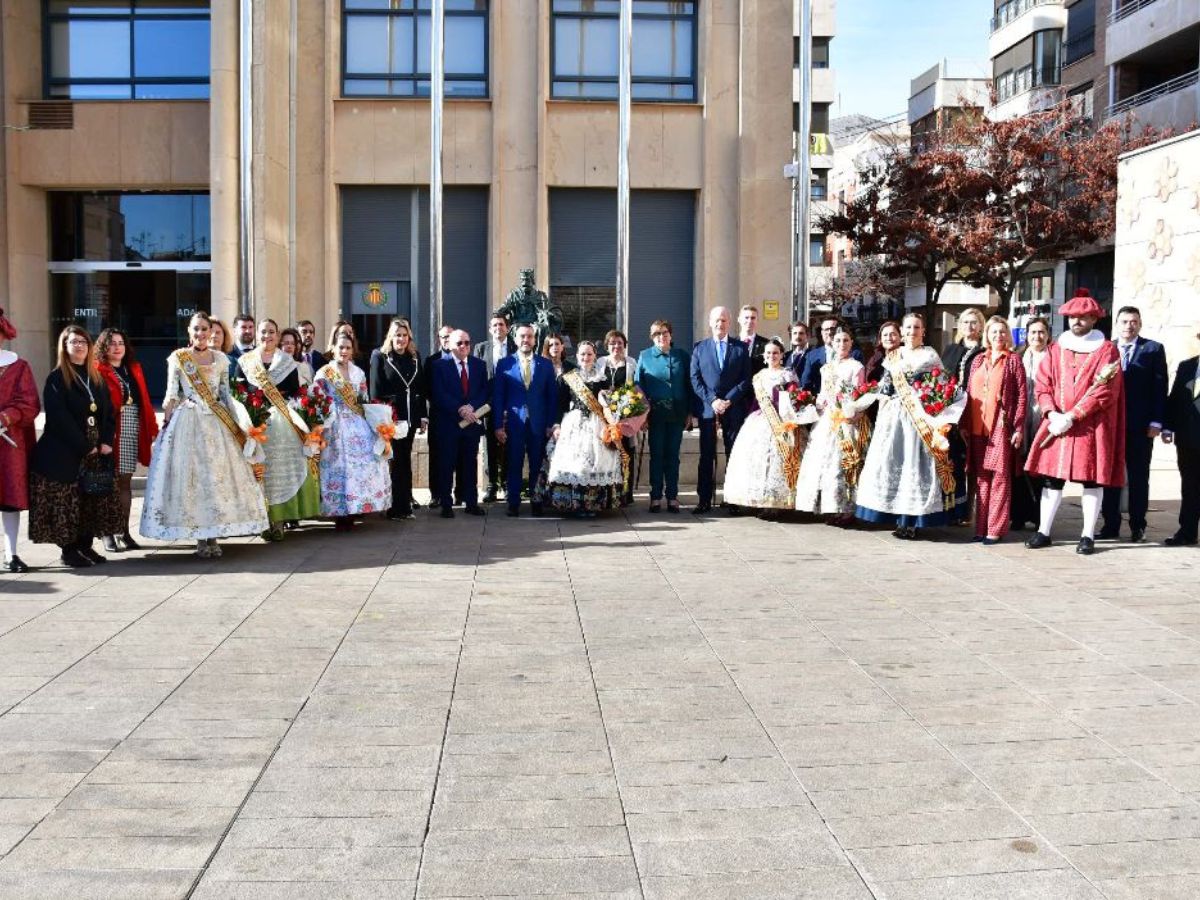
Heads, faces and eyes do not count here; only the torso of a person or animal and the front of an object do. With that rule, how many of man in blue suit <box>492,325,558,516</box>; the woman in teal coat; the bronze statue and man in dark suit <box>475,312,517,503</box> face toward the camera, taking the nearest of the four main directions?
4

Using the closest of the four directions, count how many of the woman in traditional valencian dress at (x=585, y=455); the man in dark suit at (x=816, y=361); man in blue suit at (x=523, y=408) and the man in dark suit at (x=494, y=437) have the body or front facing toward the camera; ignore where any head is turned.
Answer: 4

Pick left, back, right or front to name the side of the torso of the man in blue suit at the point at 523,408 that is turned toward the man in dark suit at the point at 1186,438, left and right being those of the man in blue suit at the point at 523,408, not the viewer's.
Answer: left

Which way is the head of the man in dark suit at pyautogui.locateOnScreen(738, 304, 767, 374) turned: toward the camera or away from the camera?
toward the camera

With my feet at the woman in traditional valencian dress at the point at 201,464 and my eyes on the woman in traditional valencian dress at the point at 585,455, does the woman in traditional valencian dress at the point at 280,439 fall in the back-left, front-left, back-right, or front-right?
front-left

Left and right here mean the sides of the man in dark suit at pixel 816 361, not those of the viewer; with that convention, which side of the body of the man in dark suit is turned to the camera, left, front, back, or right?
front

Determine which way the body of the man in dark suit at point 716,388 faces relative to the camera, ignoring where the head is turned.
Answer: toward the camera

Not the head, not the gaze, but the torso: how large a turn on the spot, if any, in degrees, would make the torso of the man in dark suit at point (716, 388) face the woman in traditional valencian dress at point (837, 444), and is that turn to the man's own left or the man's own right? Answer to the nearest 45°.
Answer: approximately 45° to the man's own left

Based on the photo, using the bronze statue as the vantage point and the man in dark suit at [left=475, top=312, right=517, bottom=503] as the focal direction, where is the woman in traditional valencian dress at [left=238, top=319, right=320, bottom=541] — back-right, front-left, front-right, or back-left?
front-right

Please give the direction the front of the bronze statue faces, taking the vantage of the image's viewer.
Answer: facing the viewer

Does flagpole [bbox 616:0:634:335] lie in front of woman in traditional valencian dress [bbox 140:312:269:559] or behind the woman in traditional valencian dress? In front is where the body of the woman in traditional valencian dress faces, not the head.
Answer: behind

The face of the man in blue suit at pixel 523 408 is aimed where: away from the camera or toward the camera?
toward the camera

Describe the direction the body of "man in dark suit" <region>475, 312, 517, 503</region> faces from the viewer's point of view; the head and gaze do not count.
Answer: toward the camera

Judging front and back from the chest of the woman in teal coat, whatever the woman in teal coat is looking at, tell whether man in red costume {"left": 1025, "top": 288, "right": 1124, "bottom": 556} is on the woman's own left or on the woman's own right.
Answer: on the woman's own left

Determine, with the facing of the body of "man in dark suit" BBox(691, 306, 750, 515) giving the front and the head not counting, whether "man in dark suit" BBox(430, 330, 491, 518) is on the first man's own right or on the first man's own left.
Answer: on the first man's own right

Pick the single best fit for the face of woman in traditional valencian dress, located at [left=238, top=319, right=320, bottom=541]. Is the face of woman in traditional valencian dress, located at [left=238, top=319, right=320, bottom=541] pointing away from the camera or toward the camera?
toward the camera

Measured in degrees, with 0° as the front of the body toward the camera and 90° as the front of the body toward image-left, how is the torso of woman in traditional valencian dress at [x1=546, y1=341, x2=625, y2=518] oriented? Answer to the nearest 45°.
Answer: approximately 0°
